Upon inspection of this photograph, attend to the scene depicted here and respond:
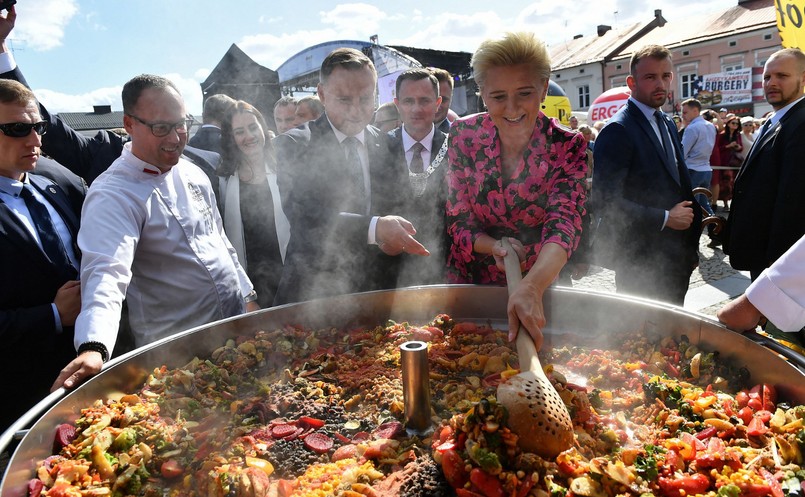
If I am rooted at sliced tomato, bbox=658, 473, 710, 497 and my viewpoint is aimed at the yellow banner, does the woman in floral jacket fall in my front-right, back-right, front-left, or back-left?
front-left

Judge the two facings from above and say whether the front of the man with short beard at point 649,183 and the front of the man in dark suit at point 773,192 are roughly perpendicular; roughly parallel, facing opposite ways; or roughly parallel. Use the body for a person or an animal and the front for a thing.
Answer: roughly perpendicular

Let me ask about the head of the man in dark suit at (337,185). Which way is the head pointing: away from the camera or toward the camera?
toward the camera

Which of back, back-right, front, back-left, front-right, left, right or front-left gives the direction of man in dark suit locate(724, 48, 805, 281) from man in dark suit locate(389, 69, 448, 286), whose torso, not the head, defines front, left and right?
left

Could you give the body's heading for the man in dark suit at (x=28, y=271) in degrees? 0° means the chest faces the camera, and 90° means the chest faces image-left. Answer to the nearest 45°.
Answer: approximately 315°

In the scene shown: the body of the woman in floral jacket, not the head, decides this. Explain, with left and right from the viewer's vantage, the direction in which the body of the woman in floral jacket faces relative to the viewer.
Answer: facing the viewer

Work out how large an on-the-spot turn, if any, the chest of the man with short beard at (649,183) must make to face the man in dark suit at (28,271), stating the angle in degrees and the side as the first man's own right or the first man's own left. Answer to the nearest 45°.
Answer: approximately 90° to the first man's own right

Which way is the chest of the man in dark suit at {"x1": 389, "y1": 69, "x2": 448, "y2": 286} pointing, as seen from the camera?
toward the camera

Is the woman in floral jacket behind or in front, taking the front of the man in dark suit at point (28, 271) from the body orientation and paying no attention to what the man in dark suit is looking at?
in front

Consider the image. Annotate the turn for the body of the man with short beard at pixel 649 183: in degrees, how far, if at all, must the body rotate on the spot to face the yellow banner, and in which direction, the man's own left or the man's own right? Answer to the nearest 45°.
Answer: approximately 90° to the man's own left

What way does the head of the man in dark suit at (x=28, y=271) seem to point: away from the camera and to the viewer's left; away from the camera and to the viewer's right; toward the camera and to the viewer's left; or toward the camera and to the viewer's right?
toward the camera and to the viewer's right

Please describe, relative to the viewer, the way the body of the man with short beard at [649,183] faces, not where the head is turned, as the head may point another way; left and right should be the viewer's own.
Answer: facing the viewer and to the right of the viewer

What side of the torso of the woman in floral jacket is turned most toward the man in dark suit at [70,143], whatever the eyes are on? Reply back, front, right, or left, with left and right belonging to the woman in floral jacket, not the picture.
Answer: right

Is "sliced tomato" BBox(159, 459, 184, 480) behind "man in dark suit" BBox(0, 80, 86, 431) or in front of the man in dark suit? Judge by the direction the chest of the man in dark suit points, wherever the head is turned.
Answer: in front

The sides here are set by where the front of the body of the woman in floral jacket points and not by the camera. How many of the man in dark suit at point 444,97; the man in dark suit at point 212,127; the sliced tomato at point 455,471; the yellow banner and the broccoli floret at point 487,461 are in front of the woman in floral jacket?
2

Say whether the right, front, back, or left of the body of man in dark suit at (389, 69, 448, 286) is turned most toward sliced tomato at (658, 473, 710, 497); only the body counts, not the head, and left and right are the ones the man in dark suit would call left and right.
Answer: front
